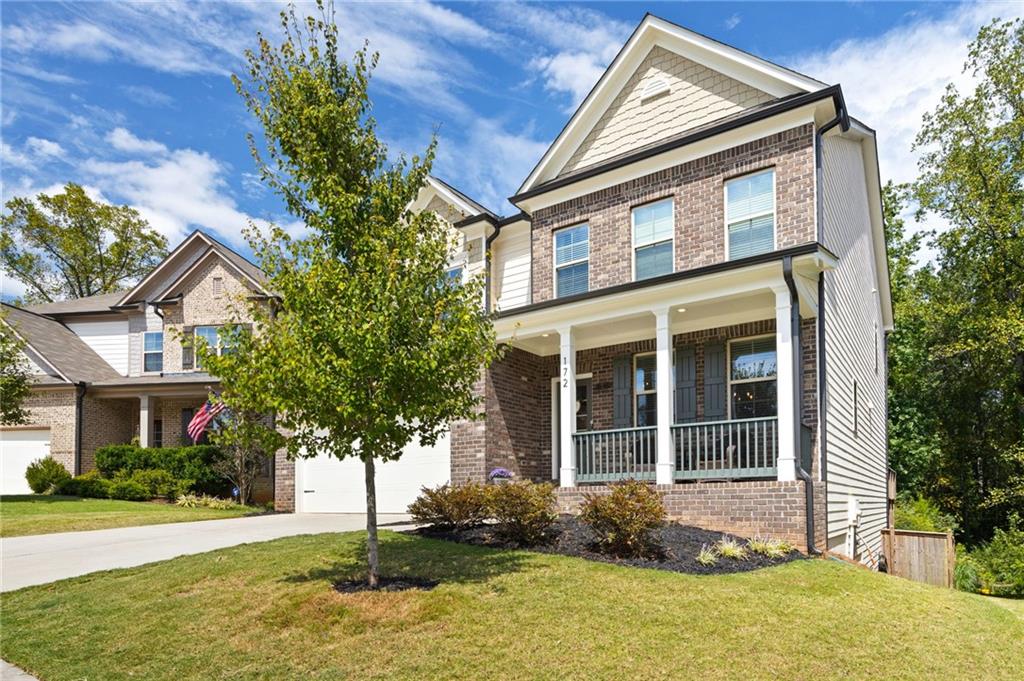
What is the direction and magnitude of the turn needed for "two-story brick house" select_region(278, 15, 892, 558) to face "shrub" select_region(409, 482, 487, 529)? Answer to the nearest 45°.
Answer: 0° — it already faces it

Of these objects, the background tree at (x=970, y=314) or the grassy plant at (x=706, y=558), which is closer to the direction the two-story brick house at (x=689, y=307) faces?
the grassy plant

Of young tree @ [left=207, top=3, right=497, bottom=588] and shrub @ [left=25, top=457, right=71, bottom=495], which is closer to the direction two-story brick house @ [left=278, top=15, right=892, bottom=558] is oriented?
the young tree

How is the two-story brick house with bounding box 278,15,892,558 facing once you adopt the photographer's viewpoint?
facing the viewer and to the left of the viewer

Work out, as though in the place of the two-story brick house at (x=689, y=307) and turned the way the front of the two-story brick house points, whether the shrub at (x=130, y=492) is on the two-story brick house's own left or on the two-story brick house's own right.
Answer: on the two-story brick house's own right

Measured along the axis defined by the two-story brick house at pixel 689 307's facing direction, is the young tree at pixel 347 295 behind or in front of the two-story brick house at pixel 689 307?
in front

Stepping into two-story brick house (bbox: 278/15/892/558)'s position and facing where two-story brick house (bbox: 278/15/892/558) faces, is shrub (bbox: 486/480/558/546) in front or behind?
in front

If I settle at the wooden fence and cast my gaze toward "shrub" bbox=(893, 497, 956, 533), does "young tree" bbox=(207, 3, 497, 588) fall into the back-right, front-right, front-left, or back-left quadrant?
back-left

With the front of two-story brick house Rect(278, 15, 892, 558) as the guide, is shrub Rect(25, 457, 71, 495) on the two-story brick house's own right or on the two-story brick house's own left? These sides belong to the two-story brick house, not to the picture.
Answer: on the two-story brick house's own right

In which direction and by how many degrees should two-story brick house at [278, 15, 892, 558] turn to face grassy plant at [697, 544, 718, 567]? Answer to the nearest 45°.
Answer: approximately 45° to its left

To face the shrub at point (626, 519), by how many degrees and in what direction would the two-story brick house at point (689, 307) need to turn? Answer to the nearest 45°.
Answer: approximately 45° to its left
